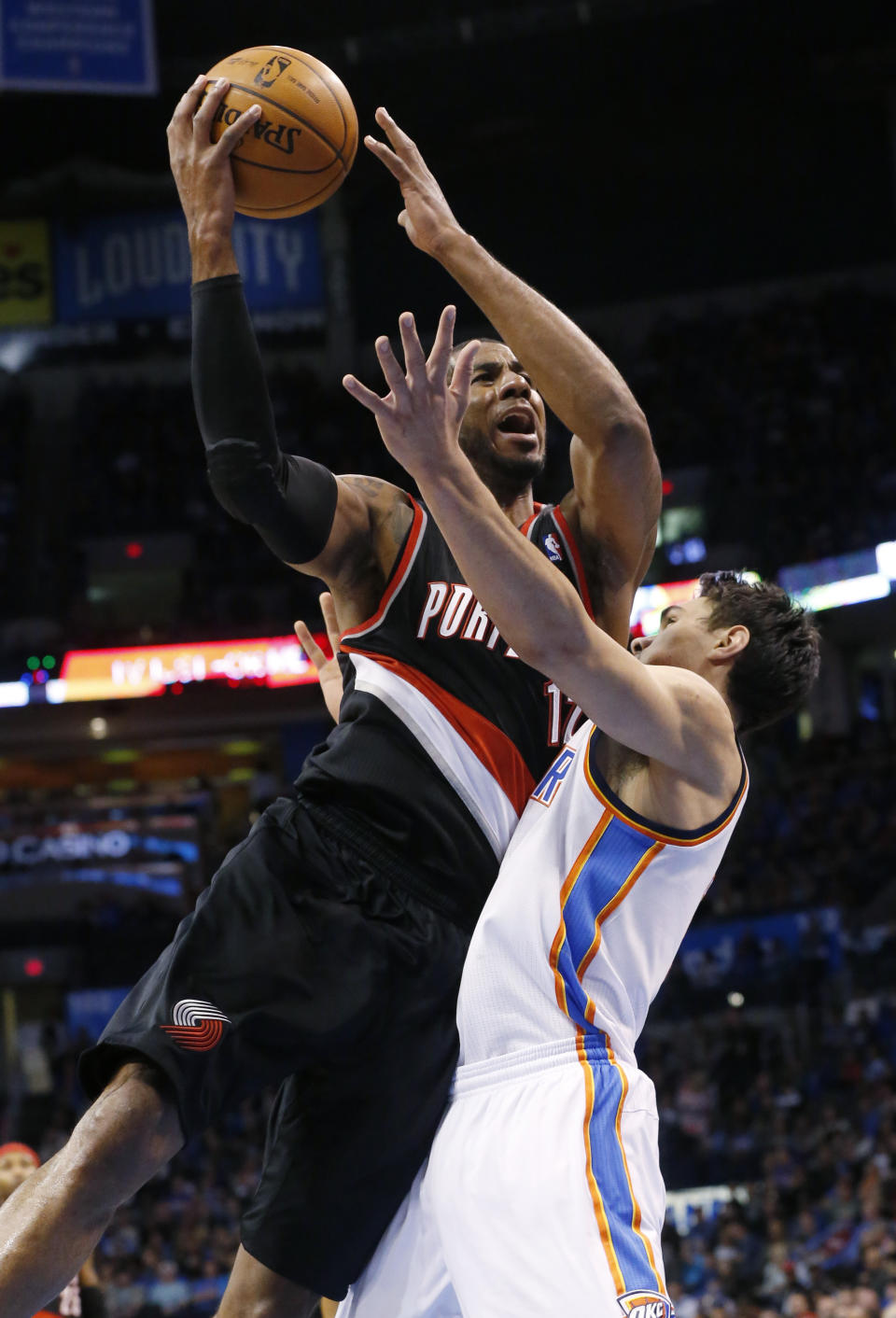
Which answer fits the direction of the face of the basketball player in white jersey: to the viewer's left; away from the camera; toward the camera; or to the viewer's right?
to the viewer's left

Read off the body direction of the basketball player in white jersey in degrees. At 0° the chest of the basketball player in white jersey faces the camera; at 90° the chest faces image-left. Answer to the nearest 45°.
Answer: approximately 90°
